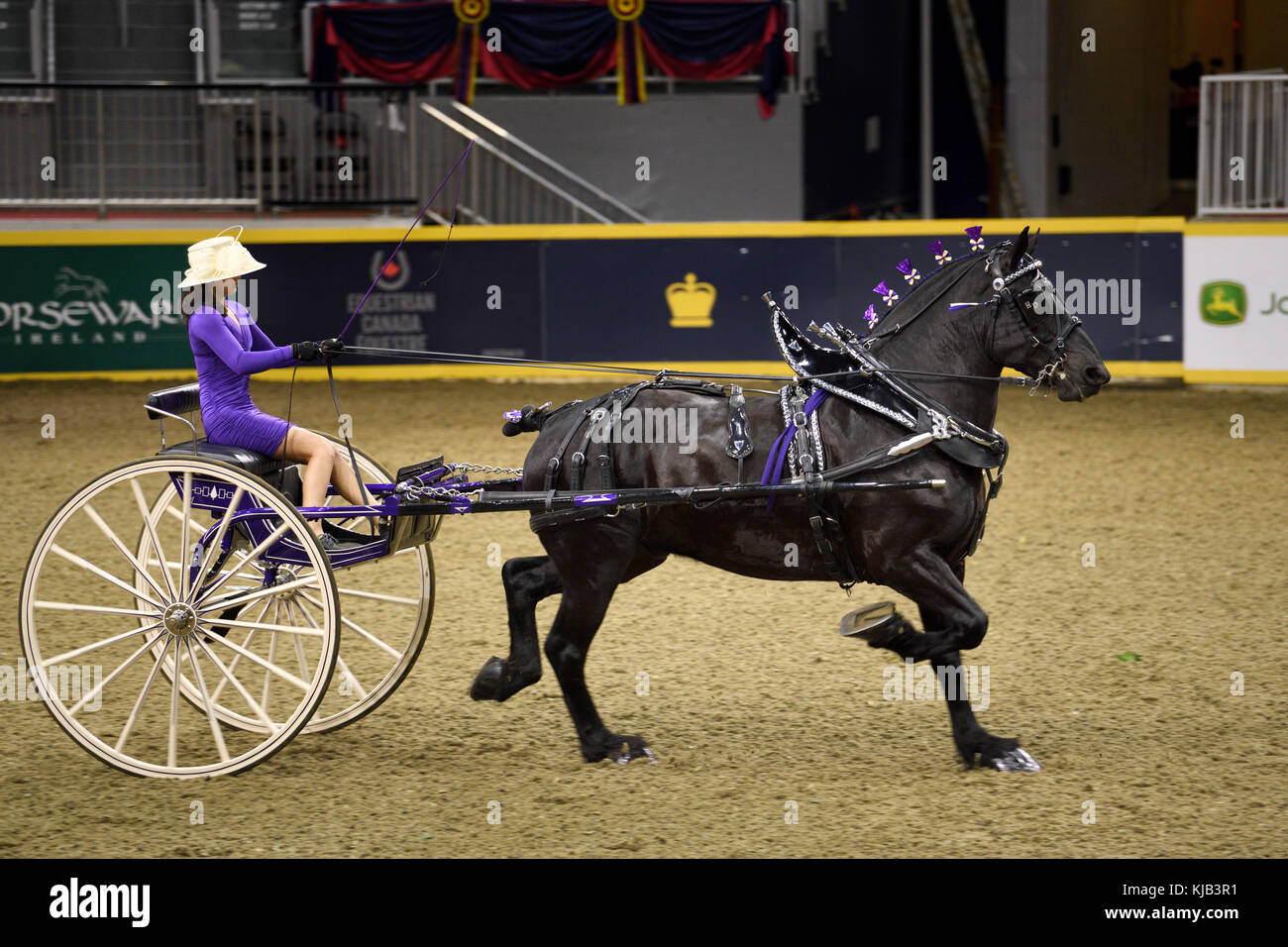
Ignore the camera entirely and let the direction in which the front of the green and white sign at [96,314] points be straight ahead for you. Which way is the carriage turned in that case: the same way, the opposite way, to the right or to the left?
to the left

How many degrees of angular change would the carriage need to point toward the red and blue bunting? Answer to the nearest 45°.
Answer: approximately 90° to its left

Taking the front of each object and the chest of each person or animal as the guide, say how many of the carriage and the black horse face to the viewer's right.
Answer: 2

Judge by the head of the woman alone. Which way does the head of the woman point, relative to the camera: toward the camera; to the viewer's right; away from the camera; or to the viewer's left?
to the viewer's right

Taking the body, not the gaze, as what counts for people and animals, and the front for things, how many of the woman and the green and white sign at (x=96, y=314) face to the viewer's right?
1

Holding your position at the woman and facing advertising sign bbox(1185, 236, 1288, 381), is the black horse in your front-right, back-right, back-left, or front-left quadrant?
front-right

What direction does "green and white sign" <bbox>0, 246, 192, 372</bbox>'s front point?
toward the camera

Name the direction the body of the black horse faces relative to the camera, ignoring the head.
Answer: to the viewer's right

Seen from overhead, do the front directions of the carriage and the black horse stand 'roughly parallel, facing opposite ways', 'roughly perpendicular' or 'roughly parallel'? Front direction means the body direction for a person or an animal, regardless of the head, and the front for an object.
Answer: roughly parallel

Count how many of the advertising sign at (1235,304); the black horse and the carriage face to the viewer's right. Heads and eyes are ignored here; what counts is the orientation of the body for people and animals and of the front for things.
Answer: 2

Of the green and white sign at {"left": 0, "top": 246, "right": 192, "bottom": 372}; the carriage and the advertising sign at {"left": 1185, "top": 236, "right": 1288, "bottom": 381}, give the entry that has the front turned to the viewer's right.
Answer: the carriage

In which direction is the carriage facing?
to the viewer's right

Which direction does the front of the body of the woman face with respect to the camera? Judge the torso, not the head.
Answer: to the viewer's right

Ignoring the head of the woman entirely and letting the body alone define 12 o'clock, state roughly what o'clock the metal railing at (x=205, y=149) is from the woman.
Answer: The metal railing is roughly at 9 o'clock from the woman.
